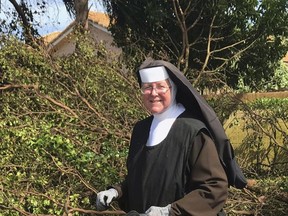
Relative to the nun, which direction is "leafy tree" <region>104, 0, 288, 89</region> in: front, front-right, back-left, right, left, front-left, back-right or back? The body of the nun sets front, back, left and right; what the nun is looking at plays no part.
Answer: back-right

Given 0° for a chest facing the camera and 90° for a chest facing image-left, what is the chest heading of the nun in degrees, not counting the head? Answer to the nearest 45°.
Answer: approximately 45°

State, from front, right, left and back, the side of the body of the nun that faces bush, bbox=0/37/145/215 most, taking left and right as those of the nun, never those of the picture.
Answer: right
